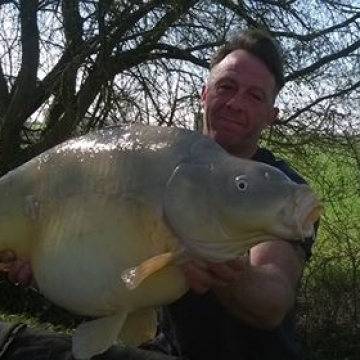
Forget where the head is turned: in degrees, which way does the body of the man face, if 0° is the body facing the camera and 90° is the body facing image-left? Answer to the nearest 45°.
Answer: approximately 0°

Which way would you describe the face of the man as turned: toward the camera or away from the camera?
toward the camera

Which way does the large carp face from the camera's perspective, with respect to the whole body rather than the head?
to the viewer's right
